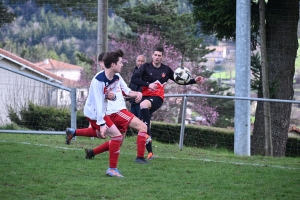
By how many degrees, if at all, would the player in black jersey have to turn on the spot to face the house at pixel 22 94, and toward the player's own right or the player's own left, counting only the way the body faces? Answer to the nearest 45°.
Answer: approximately 135° to the player's own right

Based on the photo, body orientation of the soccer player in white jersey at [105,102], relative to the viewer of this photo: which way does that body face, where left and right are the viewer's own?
facing to the right of the viewer

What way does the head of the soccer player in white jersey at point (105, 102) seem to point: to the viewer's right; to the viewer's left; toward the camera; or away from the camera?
to the viewer's right

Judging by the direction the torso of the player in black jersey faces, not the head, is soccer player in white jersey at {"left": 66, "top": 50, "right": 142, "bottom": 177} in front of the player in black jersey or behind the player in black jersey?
in front

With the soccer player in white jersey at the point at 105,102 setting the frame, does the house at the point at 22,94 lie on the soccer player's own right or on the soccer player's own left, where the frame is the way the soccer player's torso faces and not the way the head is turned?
on the soccer player's own left

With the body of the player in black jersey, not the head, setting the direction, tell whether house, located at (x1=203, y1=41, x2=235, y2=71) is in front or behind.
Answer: behind

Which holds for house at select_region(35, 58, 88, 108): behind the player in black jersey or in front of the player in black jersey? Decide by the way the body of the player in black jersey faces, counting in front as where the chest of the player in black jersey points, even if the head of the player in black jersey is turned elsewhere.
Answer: behind

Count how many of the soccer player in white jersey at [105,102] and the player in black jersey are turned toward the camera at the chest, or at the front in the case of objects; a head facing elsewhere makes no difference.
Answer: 1

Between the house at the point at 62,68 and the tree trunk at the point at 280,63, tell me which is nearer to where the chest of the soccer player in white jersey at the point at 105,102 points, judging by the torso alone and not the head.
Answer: the tree trunk

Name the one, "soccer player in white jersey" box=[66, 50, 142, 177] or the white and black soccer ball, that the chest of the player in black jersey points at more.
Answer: the soccer player in white jersey
